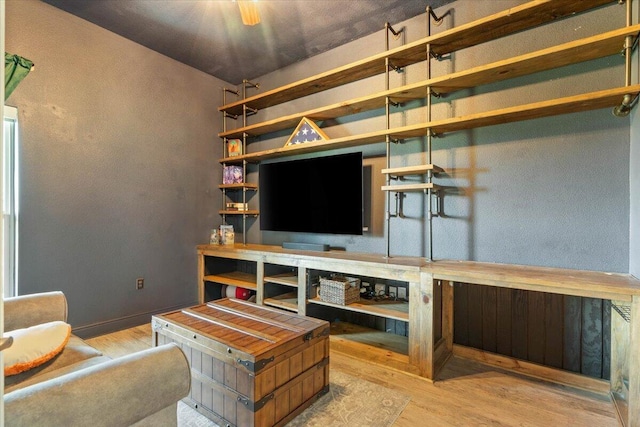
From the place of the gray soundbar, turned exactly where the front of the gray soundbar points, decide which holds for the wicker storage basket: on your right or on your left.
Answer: on your left

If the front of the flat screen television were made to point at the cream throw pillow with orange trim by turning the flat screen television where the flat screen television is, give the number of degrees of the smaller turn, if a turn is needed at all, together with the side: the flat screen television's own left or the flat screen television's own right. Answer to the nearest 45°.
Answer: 0° — it already faces it

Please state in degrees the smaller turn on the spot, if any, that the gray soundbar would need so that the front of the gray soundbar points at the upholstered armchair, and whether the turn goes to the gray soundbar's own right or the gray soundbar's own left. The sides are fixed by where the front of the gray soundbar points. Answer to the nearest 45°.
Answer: approximately 45° to the gray soundbar's own left

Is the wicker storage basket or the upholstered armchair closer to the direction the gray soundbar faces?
the upholstered armchair

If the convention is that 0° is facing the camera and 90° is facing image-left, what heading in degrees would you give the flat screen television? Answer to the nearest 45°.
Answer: approximately 45°

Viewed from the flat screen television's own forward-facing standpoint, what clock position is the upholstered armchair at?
The upholstered armchair is roughly at 11 o'clock from the flat screen television.

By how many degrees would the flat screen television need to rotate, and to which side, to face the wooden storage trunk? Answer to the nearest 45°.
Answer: approximately 45° to its left

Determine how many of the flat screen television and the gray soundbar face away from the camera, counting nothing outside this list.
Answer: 0
